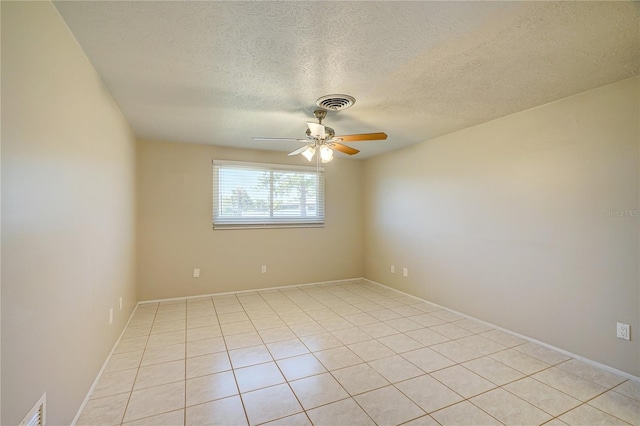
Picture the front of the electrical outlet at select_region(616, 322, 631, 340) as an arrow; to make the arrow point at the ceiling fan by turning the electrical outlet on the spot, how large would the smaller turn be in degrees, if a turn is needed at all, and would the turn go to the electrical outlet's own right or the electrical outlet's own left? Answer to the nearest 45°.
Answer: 0° — it already faces it

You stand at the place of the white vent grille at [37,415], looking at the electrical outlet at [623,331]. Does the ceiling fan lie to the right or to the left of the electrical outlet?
left

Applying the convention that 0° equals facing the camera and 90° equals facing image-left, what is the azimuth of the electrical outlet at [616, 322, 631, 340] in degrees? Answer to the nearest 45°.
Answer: approximately 45°

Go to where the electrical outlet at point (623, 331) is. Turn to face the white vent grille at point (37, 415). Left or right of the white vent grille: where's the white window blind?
right

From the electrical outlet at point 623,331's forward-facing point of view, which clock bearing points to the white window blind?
The white window blind is roughly at 1 o'clock from the electrical outlet.

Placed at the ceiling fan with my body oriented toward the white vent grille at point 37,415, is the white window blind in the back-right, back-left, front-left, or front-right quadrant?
back-right
